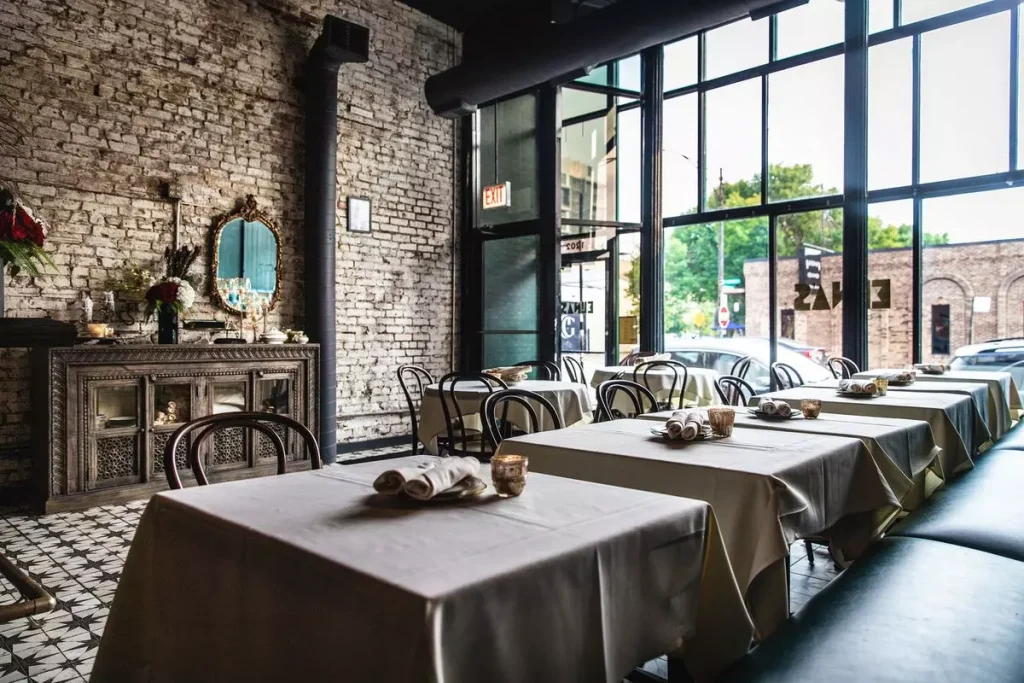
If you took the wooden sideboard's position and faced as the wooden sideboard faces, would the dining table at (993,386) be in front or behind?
in front

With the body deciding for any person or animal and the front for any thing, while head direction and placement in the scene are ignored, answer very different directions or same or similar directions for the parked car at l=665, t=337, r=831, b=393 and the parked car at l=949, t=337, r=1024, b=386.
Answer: same or similar directions

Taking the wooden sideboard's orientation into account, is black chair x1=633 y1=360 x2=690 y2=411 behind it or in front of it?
in front

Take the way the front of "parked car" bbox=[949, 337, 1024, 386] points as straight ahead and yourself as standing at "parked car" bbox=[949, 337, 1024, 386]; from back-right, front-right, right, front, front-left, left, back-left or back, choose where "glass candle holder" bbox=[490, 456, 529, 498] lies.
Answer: right

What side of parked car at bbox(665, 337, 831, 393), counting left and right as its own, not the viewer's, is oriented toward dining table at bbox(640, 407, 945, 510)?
right

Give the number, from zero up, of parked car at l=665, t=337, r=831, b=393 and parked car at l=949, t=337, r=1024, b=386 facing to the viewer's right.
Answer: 2

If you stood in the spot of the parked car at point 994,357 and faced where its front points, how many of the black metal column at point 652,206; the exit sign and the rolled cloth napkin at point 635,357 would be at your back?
3

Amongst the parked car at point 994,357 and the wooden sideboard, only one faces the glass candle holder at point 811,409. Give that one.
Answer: the wooden sideboard

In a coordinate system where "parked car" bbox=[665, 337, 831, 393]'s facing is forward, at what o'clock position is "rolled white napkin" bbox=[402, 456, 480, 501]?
The rolled white napkin is roughly at 3 o'clock from the parked car.

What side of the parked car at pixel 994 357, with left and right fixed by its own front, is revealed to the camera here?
right
